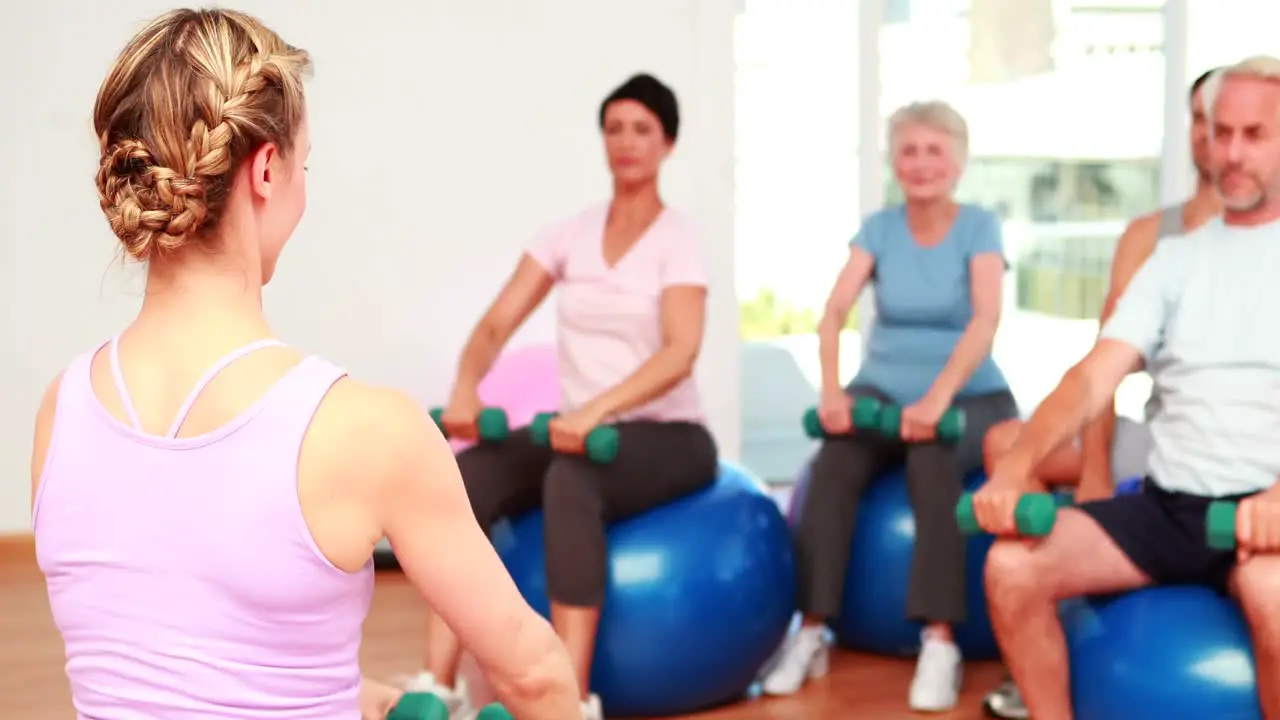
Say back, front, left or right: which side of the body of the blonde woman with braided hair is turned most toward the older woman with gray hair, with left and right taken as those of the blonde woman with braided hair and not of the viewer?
front

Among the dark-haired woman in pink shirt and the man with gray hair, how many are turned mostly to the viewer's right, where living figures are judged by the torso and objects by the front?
0

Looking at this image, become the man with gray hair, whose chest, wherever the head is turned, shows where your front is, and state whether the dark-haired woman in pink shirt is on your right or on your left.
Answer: on your right

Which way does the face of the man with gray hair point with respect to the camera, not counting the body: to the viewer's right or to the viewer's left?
to the viewer's left

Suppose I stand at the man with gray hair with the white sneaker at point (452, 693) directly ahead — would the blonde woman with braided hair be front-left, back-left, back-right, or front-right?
front-left

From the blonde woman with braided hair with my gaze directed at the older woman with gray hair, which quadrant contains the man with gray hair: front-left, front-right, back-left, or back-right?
front-right

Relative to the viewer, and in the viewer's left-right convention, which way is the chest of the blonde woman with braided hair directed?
facing away from the viewer and to the right of the viewer

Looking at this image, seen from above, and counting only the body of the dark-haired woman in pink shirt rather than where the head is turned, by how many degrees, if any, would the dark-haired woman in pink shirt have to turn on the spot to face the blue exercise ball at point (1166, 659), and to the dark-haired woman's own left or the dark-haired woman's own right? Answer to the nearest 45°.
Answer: approximately 90° to the dark-haired woman's own left

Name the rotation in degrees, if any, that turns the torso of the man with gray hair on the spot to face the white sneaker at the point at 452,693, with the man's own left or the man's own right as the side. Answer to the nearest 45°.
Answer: approximately 45° to the man's own right

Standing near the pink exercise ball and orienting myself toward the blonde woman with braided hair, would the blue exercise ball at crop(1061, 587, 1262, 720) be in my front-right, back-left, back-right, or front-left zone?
front-left

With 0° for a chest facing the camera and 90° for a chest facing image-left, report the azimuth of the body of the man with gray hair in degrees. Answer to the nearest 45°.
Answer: approximately 45°

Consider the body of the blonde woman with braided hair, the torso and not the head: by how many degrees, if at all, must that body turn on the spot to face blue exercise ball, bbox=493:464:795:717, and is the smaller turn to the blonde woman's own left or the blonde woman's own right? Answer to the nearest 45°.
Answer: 0° — they already face it

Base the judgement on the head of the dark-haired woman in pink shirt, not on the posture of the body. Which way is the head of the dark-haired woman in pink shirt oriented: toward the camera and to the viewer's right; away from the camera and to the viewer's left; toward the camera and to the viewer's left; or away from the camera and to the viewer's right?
toward the camera and to the viewer's left

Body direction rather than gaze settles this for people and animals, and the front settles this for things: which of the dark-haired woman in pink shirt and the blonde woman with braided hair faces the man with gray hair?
the blonde woman with braided hair

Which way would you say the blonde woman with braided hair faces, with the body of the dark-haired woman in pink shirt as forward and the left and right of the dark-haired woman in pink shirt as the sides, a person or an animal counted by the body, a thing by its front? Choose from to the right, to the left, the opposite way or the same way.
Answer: the opposite way
